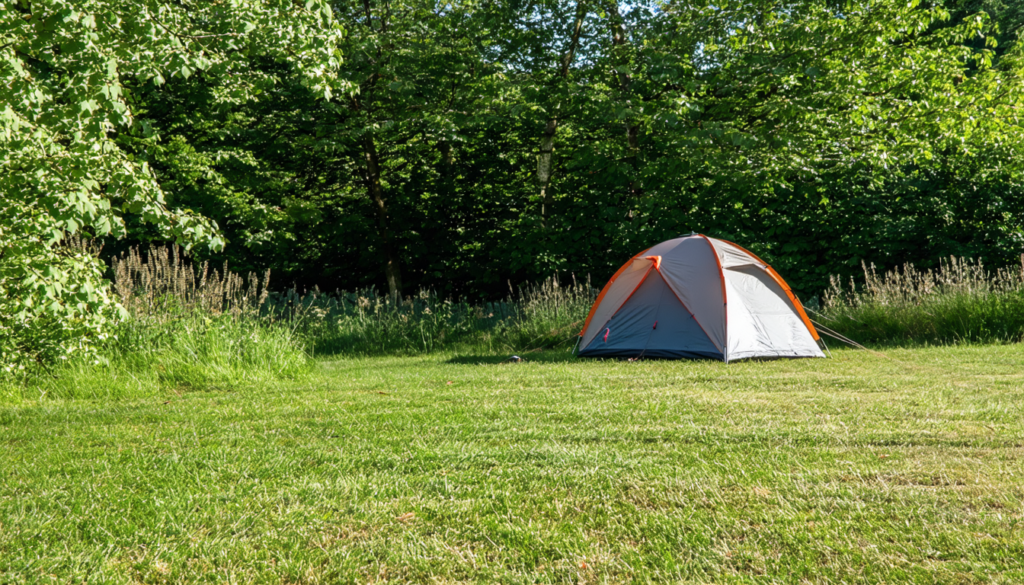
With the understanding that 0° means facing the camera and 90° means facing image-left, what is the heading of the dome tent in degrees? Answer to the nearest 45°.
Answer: approximately 45°

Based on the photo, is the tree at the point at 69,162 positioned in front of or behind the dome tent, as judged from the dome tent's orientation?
in front
